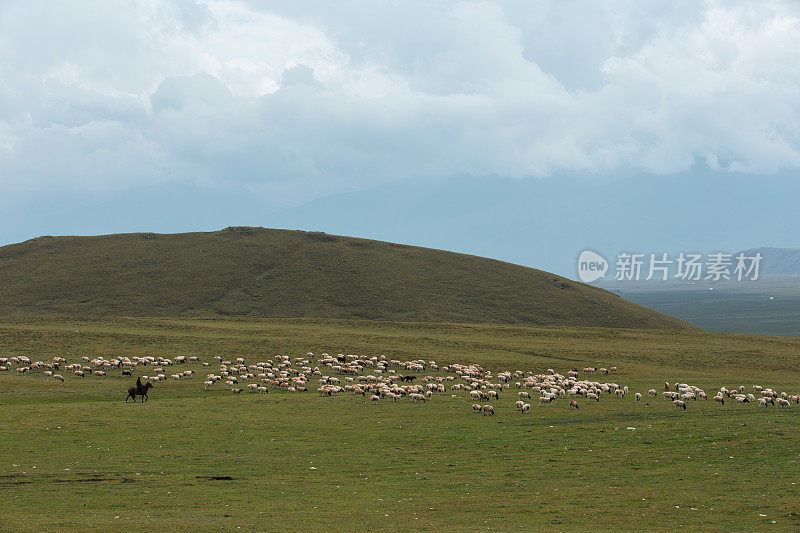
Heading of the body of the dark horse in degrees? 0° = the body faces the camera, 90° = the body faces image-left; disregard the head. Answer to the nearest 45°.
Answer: approximately 270°
